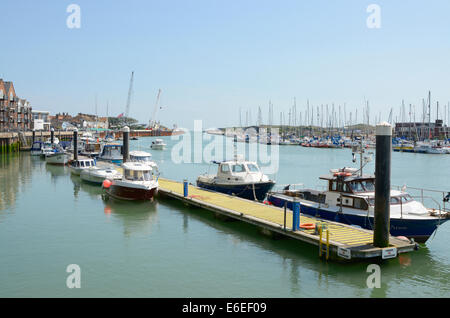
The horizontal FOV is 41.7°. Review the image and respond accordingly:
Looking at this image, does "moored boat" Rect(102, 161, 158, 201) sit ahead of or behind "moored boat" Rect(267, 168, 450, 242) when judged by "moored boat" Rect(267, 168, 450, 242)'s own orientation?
behind

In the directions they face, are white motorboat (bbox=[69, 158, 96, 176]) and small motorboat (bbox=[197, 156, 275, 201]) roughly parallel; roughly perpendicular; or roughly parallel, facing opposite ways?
roughly parallel

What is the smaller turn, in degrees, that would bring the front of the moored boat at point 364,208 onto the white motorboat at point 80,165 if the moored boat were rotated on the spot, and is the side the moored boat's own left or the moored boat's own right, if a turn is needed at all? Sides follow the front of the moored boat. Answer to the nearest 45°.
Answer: approximately 180°

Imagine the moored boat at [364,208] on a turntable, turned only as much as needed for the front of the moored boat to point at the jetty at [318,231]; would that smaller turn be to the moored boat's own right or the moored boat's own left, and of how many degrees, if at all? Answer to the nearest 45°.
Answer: approximately 90° to the moored boat's own right

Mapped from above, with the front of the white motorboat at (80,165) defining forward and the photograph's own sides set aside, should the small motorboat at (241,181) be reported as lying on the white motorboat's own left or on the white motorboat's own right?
on the white motorboat's own left

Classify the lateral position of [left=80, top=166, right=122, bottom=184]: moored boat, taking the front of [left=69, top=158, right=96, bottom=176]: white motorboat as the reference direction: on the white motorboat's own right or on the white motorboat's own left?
on the white motorboat's own left

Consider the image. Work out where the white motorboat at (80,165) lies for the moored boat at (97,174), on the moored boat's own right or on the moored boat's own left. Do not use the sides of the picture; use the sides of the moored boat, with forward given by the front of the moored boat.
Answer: on the moored boat's own right
